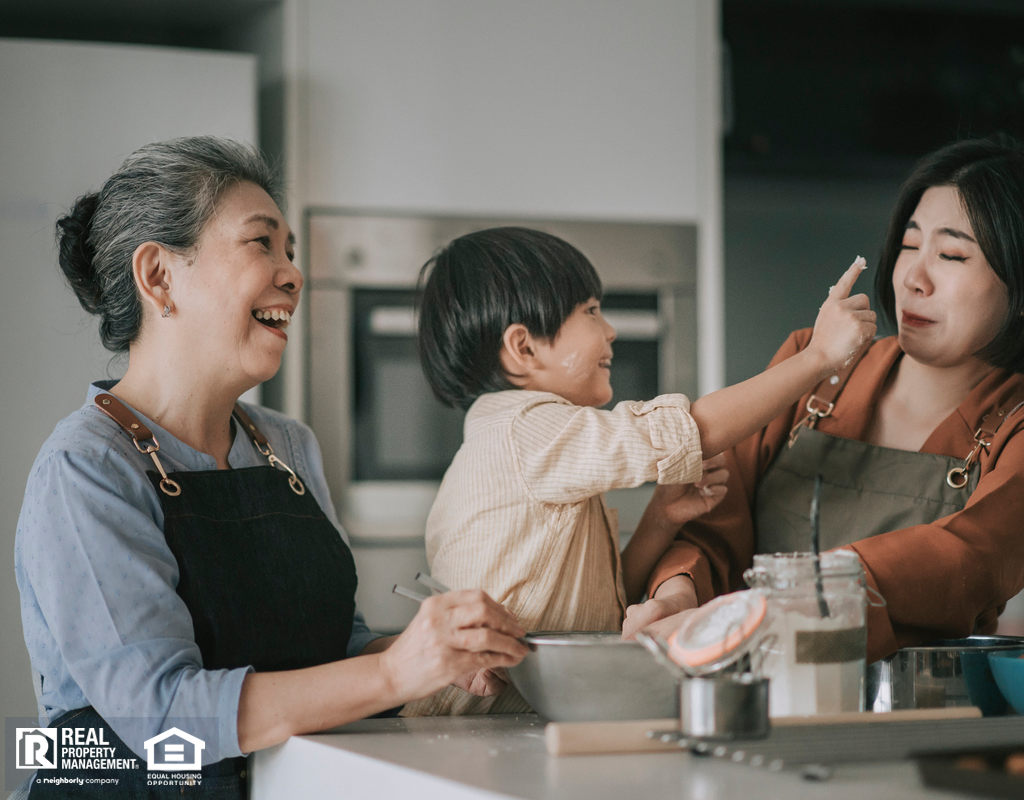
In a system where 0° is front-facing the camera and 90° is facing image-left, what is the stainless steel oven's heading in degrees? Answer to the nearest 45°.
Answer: approximately 0°

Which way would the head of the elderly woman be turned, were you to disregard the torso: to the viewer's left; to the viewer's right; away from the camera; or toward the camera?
to the viewer's right

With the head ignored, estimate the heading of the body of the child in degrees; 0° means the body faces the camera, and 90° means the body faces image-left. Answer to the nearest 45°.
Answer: approximately 270°

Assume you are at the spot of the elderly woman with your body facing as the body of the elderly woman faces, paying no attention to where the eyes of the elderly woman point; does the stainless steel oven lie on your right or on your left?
on your left

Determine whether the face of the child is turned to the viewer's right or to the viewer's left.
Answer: to the viewer's right
